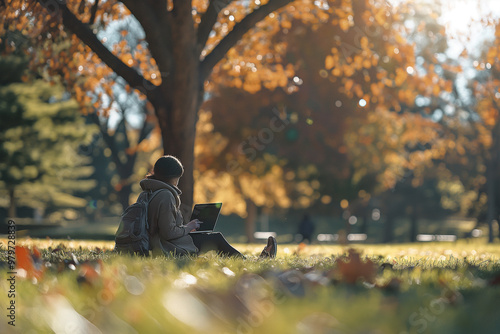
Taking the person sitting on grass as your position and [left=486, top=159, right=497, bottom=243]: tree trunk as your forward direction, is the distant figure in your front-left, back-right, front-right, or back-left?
front-left

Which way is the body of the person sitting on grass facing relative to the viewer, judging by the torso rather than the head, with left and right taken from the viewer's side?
facing to the right of the viewer

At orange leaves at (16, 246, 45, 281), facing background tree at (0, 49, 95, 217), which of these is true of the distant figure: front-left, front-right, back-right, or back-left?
front-right

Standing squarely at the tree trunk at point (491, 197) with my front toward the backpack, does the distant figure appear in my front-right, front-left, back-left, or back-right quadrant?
front-right

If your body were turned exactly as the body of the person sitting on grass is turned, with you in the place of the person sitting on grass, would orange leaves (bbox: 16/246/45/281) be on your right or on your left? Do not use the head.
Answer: on your right

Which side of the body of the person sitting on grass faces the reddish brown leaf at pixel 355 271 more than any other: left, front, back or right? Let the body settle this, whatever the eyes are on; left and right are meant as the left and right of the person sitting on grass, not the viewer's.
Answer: right

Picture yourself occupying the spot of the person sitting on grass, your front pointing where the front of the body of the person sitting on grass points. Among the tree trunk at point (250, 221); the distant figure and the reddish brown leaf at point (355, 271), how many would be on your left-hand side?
2
